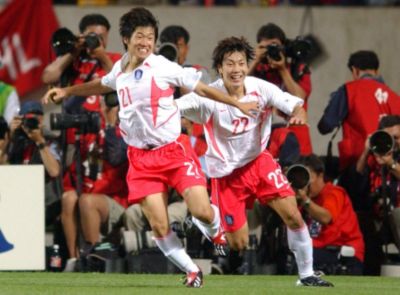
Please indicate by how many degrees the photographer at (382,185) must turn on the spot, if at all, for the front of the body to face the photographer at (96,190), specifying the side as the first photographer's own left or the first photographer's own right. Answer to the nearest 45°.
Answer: approximately 90° to the first photographer's own right

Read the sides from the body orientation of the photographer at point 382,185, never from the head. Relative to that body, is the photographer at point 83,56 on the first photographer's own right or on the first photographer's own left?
on the first photographer's own right

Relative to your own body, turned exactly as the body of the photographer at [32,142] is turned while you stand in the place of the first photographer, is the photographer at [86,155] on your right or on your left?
on your left

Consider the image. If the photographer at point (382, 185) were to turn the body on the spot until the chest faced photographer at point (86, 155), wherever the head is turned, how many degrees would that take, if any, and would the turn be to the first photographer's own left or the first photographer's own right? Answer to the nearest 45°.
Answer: approximately 90° to the first photographer's own right

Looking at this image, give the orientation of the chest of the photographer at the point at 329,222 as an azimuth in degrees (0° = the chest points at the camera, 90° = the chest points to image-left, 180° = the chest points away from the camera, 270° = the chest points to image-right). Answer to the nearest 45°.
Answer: approximately 45°

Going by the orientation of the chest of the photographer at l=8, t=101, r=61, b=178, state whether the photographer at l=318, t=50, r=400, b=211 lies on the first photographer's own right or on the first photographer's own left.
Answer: on the first photographer's own left
